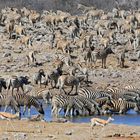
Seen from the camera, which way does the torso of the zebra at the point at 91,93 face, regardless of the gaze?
to the viewer's right

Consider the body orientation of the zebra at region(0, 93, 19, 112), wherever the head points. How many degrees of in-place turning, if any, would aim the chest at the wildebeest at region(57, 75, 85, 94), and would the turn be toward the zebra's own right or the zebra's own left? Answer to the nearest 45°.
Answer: approximately 45° to the zebra's own left

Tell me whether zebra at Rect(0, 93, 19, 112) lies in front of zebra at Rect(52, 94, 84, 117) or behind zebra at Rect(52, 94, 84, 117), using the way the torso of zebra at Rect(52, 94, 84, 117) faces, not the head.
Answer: behind

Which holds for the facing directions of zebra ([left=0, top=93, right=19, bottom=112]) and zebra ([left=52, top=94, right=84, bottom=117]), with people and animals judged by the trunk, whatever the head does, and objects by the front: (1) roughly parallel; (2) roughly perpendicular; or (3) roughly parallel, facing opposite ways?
roughly parallel

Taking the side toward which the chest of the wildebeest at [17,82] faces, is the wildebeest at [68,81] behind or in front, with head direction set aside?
in front

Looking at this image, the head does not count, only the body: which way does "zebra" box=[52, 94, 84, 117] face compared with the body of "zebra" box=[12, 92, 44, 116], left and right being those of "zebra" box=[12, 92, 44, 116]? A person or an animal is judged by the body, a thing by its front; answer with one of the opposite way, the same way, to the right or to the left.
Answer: the same way

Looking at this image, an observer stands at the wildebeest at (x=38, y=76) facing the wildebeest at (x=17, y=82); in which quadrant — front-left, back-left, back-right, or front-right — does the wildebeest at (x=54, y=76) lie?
back-left
